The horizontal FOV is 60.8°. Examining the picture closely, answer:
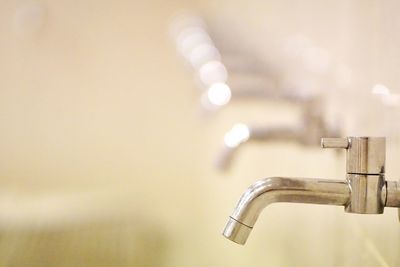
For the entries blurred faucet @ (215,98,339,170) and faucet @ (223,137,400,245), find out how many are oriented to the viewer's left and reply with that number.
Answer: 2

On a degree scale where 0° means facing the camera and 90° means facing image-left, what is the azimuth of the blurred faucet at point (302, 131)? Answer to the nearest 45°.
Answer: approximately 90°

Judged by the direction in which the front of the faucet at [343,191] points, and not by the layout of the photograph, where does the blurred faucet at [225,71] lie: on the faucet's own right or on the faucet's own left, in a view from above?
on the faucet's own right

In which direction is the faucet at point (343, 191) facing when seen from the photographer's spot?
facing to the left of the viewer
